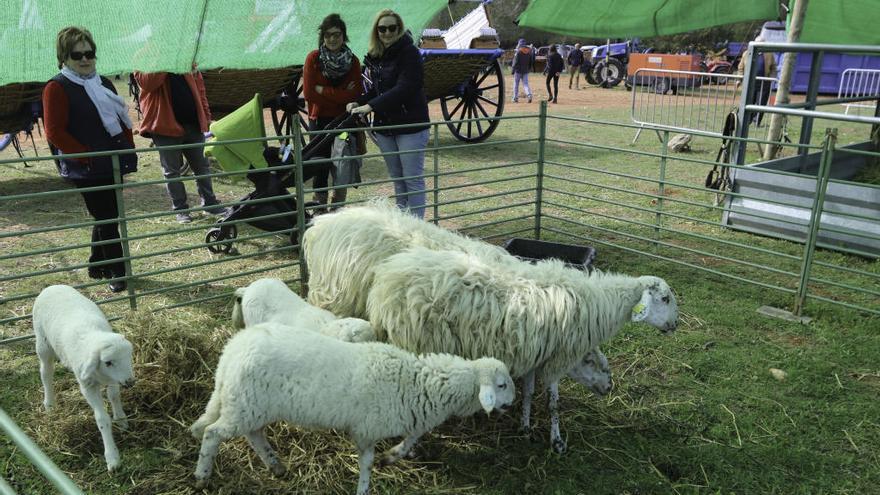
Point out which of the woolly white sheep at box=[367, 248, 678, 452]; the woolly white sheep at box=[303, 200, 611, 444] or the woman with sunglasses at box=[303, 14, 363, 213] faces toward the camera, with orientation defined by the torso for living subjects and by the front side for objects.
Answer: the woman with sunglasses

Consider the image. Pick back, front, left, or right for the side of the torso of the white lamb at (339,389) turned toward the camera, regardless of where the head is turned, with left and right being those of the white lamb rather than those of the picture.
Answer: right

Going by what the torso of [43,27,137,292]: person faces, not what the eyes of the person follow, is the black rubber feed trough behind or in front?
in front

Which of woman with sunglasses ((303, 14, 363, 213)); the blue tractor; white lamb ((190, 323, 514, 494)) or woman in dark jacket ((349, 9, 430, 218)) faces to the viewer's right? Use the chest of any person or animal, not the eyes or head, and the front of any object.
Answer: the white lamb

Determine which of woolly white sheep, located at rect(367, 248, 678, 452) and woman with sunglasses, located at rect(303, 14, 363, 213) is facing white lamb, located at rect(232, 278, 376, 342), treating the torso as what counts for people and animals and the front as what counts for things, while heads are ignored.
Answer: the woman with sunglasses

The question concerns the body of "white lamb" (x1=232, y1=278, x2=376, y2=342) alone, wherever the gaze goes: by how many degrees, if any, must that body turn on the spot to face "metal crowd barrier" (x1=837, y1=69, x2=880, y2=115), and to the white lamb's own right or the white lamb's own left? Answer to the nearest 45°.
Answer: approximately 45° to the white lamb's own left

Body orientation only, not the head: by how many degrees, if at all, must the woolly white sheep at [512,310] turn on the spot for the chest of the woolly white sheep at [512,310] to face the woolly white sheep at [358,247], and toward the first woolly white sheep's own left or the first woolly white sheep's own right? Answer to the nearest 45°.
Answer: approximately 135° to the first woolly white sheep's own left

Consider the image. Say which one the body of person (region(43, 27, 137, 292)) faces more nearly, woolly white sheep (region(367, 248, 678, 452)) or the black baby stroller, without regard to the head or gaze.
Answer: the woolly white sheep

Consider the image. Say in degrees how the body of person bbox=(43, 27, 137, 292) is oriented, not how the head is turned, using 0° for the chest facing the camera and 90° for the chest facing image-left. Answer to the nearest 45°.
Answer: approximately 315°

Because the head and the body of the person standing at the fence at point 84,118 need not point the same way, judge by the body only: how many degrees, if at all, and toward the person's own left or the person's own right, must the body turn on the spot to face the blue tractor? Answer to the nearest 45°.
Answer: approximately 90° to the person's own left

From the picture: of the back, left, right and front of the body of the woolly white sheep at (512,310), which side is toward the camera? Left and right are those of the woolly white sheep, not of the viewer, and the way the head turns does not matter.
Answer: right
